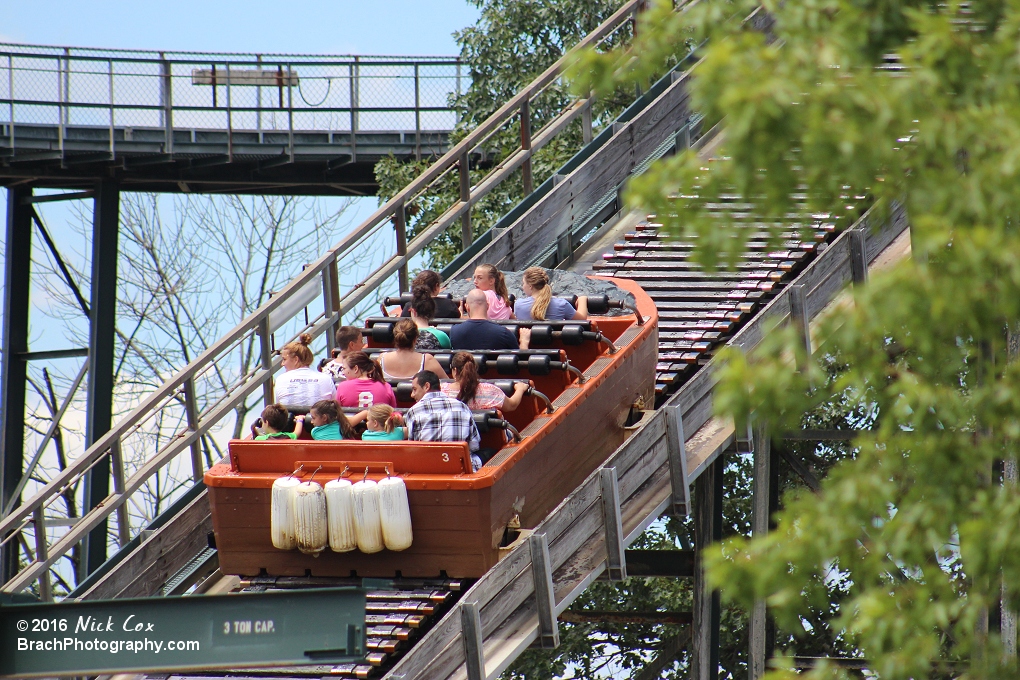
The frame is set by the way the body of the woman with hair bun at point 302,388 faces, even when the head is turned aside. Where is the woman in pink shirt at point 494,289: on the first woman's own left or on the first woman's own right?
on the first woman's own right

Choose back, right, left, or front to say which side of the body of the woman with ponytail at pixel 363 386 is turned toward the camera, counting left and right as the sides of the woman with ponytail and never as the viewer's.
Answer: back

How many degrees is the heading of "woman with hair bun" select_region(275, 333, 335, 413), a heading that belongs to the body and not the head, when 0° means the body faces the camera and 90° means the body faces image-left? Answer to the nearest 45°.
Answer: approximately 180°

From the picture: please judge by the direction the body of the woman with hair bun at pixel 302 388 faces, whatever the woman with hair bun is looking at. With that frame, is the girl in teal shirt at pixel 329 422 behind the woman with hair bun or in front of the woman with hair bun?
behind

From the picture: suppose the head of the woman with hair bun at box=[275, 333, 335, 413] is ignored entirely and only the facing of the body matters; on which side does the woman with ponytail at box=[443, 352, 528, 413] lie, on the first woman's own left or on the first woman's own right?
on the first woman's own right

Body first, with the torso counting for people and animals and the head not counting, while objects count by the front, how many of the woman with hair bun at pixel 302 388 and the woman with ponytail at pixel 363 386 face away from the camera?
2

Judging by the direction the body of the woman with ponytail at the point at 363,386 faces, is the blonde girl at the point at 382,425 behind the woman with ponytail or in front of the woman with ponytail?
behind

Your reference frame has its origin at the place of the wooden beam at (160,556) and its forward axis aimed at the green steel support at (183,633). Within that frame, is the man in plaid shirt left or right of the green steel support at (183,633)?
left

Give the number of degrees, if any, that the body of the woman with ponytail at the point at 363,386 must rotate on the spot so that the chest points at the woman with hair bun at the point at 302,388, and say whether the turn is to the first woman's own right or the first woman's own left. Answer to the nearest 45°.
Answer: approximately 90° to the first woman's own left
